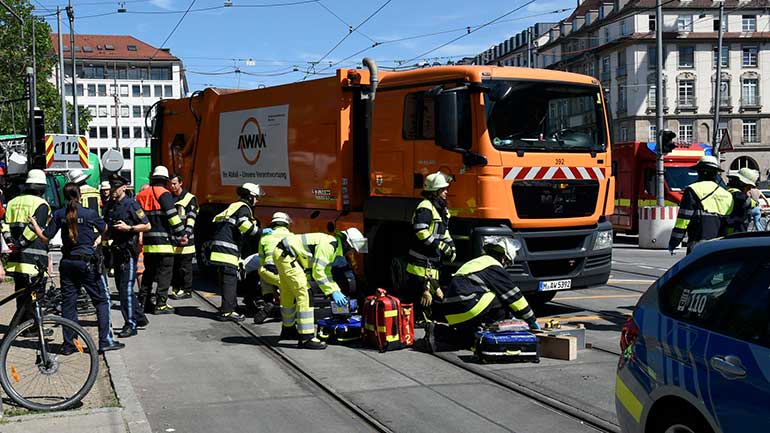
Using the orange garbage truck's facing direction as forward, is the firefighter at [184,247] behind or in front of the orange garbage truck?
behind

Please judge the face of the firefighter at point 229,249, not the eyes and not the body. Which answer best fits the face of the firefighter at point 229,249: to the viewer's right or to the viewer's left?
to the viewer's right

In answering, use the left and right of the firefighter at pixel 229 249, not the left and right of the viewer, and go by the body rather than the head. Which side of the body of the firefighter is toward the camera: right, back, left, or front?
right

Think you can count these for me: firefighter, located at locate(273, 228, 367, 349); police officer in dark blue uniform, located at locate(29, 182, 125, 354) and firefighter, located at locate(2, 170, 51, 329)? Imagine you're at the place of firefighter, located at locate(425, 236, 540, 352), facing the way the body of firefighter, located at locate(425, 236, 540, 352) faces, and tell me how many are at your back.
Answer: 3

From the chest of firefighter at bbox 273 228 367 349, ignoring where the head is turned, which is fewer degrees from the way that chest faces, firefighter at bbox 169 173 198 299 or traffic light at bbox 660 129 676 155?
the traffic light

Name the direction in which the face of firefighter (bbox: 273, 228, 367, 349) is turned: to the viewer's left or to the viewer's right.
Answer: to the viewer's right

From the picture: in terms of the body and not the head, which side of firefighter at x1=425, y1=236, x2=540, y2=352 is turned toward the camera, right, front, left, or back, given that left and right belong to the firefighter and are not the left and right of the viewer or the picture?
right

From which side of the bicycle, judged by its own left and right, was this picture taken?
right
